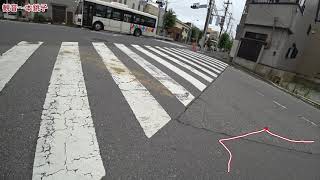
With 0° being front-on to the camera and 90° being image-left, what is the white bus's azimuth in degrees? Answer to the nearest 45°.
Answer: approximately 45°
